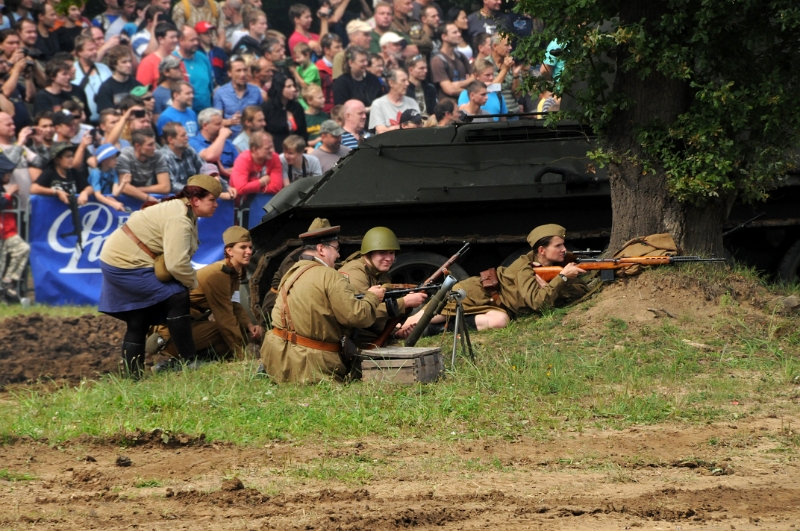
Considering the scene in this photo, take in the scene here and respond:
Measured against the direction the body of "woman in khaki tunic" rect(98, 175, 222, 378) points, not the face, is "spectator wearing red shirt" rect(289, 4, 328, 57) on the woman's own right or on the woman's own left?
on the woman's own left

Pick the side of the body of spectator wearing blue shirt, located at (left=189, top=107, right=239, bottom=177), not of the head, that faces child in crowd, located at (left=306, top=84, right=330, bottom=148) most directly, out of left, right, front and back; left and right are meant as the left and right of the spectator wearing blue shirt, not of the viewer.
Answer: left

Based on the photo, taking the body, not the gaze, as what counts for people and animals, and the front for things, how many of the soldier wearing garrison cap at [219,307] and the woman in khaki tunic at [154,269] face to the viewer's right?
2

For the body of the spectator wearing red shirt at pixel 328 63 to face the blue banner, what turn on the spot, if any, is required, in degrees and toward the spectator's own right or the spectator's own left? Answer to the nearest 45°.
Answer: approximately 90° to the spectator's own right

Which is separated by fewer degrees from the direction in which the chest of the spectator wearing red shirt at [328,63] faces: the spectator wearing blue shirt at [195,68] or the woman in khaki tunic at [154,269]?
the woman in khaki tunic

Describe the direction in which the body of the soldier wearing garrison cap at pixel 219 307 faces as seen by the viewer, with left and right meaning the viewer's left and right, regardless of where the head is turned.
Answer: facing to the right of the viewer

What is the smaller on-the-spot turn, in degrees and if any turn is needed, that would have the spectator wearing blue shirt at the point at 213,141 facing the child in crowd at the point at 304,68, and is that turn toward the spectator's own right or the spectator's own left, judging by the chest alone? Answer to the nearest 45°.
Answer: approximately 90° to the spectator's own left
